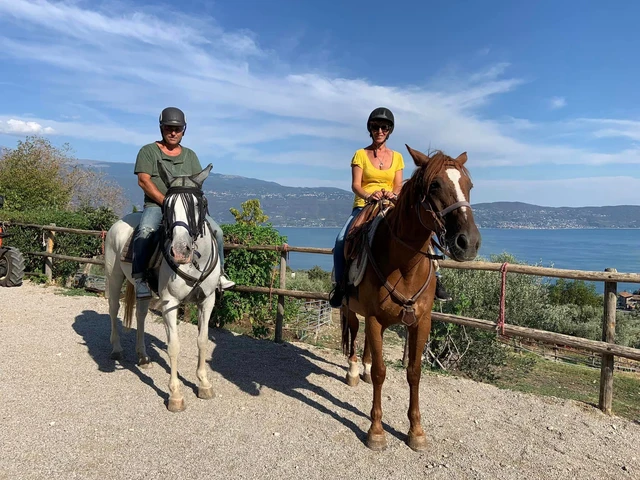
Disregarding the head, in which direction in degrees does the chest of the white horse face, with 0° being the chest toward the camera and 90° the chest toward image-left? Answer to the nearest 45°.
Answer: approximately 315°

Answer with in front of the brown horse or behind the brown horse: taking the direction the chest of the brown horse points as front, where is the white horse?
behind

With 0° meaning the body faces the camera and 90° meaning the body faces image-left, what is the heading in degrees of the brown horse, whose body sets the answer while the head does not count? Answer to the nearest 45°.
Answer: approximately 315°

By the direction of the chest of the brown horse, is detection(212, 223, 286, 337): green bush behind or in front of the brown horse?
behind

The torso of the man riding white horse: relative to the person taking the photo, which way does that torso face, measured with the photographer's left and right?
facing the viewer and to the right of the viewer

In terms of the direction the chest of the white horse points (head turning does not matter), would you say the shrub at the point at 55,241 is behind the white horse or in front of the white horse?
behind

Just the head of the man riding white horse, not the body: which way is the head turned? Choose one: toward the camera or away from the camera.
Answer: toward the camera

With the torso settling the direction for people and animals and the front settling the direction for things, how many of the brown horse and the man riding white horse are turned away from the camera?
0
